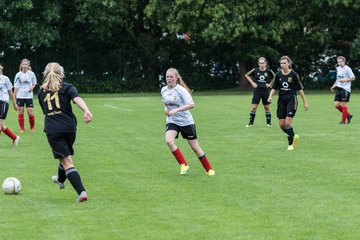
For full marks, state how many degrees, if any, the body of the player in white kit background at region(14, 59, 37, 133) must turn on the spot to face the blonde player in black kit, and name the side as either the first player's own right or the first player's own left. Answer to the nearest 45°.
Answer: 0° — they already face them

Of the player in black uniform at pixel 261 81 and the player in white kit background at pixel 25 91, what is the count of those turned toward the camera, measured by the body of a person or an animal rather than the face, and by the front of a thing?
2

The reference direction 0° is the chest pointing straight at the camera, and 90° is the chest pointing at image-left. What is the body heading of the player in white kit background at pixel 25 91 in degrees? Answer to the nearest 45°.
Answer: approximately 0°

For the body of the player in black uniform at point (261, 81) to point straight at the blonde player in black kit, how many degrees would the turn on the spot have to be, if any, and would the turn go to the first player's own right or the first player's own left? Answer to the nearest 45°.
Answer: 0° — they already face them

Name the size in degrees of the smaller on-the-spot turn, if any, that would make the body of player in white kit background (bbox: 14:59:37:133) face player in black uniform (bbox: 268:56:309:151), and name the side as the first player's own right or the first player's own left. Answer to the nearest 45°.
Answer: approximately 45° to the first player's own left

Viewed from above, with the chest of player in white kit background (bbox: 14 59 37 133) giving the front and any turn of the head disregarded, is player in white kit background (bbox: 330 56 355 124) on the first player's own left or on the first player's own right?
on the first player's own left
